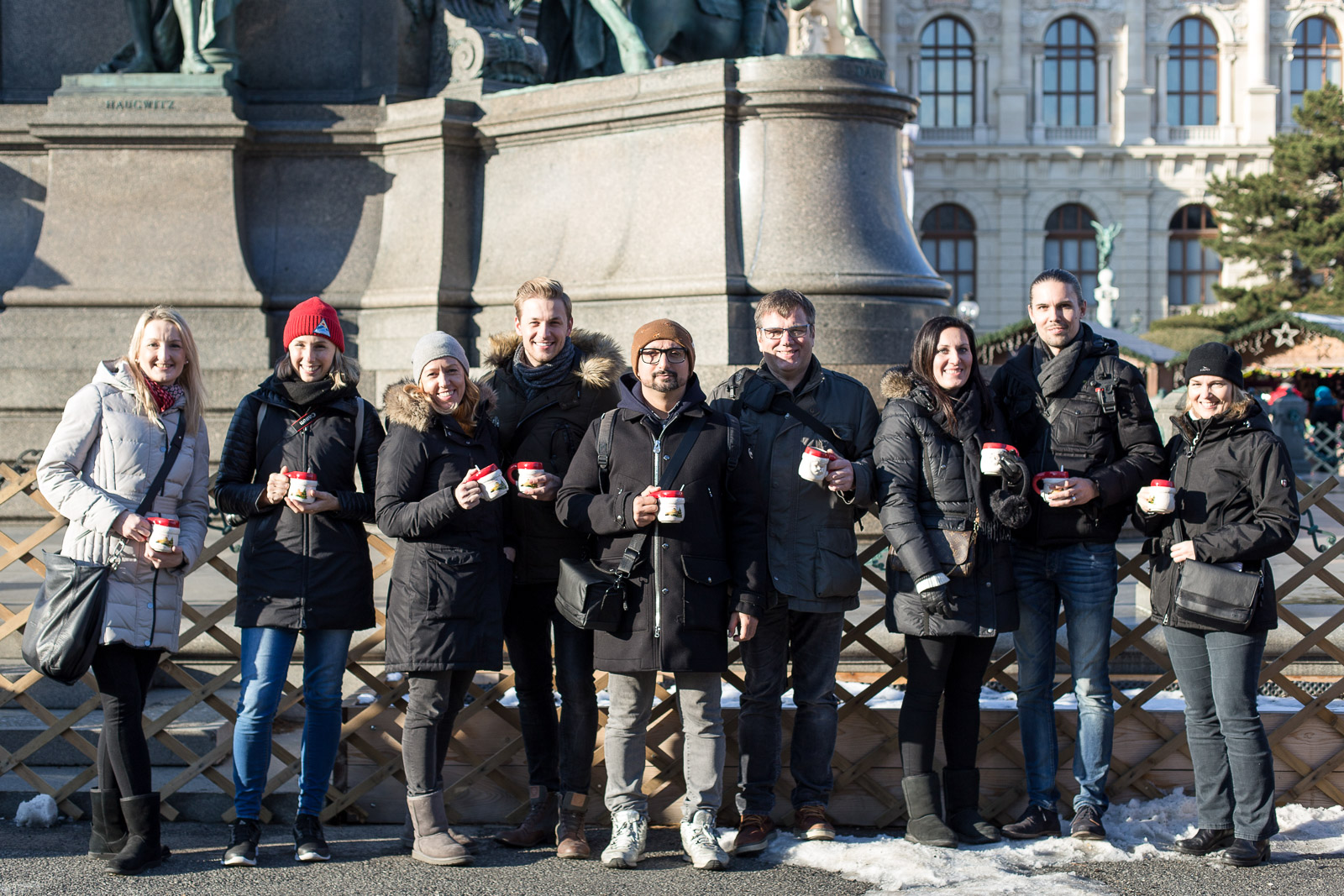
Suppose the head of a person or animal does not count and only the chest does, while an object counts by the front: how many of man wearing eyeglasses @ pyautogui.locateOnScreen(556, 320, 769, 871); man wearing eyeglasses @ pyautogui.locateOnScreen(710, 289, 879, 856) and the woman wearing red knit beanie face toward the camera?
3

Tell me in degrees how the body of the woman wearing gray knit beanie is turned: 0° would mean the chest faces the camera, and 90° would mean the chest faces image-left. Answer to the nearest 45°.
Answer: approximately 315°

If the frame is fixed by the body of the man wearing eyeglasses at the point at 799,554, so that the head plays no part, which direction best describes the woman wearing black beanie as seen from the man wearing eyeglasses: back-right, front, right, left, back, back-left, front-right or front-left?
left

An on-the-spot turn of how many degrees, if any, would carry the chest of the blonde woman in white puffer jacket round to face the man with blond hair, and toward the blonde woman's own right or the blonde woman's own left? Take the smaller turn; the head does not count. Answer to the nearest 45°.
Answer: approximately 45° to the blonde woman's own left

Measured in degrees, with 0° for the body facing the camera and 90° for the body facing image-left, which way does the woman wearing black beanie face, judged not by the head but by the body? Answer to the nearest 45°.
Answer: approximately 45°

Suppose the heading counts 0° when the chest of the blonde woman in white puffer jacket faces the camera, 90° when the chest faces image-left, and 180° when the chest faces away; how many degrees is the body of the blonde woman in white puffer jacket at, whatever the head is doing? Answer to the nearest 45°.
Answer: approximately 315°

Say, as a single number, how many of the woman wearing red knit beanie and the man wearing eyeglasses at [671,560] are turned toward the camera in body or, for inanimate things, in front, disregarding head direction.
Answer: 2

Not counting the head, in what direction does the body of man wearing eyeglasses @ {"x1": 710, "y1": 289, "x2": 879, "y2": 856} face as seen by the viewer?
toward the camera

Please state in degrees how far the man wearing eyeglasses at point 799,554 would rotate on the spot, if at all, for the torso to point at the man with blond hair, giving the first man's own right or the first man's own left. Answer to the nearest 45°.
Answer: approximately 90° to the first man's own right

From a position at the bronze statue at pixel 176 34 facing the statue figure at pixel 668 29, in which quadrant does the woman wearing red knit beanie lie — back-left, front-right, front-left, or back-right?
front-right

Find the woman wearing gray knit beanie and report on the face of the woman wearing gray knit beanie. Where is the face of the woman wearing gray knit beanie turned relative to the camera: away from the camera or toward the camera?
toward the camera

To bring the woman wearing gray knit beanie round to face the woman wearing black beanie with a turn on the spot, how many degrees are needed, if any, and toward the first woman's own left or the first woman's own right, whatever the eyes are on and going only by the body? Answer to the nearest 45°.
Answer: approximately 45° to the first woman's own left

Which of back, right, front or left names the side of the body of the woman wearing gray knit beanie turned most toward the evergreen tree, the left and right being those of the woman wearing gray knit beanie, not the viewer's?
left

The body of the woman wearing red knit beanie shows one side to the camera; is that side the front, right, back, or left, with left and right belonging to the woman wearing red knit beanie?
front
